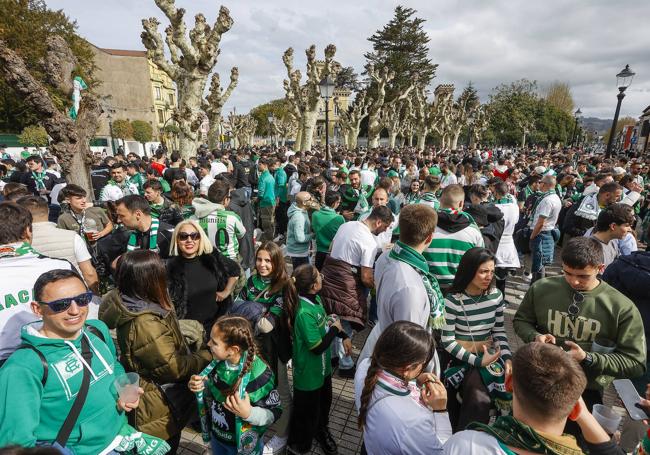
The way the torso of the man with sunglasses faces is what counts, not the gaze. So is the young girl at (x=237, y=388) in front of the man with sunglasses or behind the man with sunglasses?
in front

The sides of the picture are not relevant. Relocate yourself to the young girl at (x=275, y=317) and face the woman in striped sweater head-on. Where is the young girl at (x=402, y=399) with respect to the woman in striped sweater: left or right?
right

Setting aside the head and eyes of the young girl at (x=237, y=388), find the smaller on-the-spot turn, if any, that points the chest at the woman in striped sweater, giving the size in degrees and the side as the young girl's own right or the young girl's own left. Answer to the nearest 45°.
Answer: approximately 135° to the young girl's own left

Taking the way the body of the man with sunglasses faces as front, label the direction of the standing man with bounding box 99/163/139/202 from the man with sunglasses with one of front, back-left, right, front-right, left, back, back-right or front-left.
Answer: back-left

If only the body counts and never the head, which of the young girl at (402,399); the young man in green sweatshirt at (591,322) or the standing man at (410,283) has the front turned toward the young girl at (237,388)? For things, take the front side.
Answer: the young man in green sweatshirt

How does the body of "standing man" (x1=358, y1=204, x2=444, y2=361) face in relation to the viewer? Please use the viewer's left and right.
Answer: facing away from the viewer and to the right of the viewer
